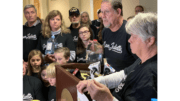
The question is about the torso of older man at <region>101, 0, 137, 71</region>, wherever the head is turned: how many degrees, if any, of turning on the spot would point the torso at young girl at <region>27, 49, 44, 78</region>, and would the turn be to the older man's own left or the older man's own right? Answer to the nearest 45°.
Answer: approximately 90° to the older man's own right

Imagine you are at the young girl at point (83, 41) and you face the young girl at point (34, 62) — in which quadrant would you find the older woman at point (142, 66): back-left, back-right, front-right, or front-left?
back-left

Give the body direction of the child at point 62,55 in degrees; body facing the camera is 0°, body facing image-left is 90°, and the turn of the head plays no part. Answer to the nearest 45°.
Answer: approximately 45°

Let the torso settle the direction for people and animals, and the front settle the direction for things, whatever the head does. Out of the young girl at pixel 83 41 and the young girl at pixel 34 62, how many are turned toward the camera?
2

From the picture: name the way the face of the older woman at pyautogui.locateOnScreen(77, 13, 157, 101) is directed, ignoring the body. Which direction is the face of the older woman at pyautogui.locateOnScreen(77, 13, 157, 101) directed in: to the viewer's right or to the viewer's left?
to the viewer's left

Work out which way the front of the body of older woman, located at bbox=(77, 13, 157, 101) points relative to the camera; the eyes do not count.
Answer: to the viewer's left
